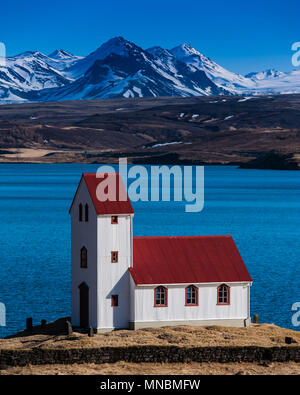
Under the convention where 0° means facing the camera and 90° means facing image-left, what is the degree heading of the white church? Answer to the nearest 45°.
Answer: approximately 45°
